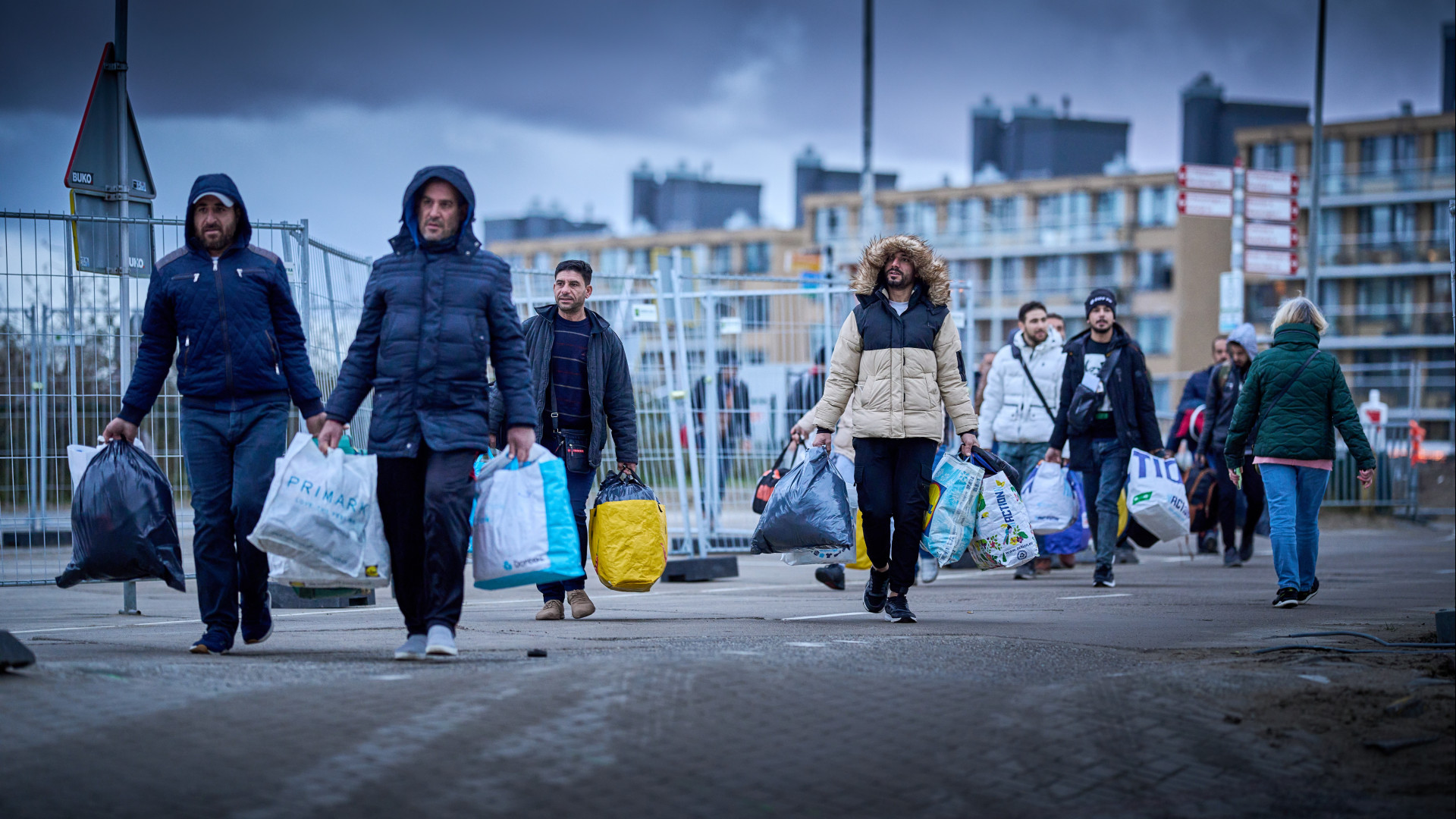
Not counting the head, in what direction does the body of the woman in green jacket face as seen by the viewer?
away from the camera

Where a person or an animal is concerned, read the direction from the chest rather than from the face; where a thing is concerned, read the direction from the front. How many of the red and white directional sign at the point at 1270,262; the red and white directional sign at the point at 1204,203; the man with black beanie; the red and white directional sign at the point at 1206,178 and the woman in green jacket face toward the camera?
4

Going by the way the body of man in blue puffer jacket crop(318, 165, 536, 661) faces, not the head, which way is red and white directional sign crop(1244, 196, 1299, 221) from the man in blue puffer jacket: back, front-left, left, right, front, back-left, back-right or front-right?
back-left

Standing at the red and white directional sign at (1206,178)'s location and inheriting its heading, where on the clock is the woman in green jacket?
The woman in green jacket is roughly at 12 o'clock from the red and white directional sign.

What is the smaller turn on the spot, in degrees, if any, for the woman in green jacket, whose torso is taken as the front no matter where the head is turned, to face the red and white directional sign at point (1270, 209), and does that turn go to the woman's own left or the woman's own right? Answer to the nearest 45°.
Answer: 0° — they already face it
